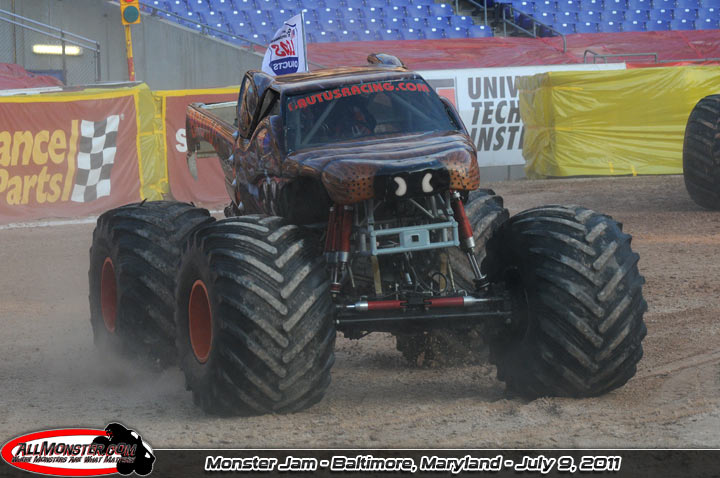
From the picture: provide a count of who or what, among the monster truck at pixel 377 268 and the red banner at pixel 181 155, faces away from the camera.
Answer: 0

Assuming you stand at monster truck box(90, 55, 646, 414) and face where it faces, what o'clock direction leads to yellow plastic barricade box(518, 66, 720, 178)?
The yellow plastic barricade is roughly at 8 o'clock from the monster truck.

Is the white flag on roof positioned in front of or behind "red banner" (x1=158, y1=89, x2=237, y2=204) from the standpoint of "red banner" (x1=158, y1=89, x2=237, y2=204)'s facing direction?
in front

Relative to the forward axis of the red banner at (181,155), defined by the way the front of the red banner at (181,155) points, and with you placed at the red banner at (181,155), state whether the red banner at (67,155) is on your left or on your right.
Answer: on your right

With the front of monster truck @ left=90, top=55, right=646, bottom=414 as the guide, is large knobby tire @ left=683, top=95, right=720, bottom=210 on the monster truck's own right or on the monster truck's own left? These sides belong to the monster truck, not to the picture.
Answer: on the monster truck's own left

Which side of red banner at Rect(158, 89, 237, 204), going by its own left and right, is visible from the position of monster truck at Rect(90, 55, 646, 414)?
front

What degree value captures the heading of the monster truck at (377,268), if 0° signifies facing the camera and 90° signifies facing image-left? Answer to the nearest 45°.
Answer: approximately 315°

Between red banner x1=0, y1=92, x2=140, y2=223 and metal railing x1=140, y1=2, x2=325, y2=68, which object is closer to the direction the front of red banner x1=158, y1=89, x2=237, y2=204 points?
the red banner

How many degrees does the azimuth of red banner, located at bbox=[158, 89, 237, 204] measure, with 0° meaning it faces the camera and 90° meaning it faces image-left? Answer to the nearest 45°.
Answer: approximately 0°

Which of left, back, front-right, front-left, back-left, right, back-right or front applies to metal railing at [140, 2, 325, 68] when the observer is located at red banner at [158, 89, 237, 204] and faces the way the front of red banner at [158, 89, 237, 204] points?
back
